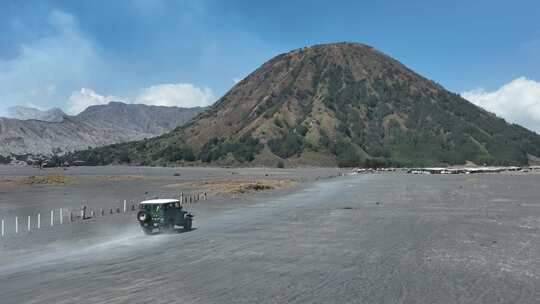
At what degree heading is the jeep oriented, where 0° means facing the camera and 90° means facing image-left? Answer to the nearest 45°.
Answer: approximately 225°
